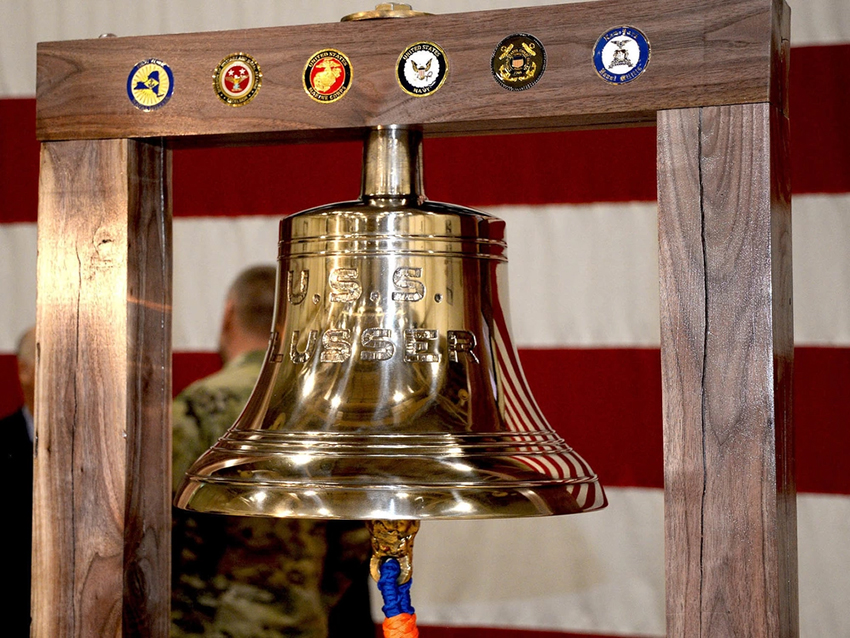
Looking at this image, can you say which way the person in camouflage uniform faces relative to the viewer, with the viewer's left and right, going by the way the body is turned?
facing away from the viewer

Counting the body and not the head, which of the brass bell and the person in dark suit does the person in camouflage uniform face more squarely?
the person in dark suit

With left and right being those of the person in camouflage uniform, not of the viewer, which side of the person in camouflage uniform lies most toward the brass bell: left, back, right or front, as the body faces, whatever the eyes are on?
back

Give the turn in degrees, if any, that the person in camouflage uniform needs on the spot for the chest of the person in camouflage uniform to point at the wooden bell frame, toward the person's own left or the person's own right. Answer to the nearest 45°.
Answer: approximately 180°

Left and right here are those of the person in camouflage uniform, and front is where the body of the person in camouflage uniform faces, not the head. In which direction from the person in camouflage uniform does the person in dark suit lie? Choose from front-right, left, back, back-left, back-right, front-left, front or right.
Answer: front-left

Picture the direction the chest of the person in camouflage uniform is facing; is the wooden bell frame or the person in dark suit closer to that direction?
the person in dark suit
